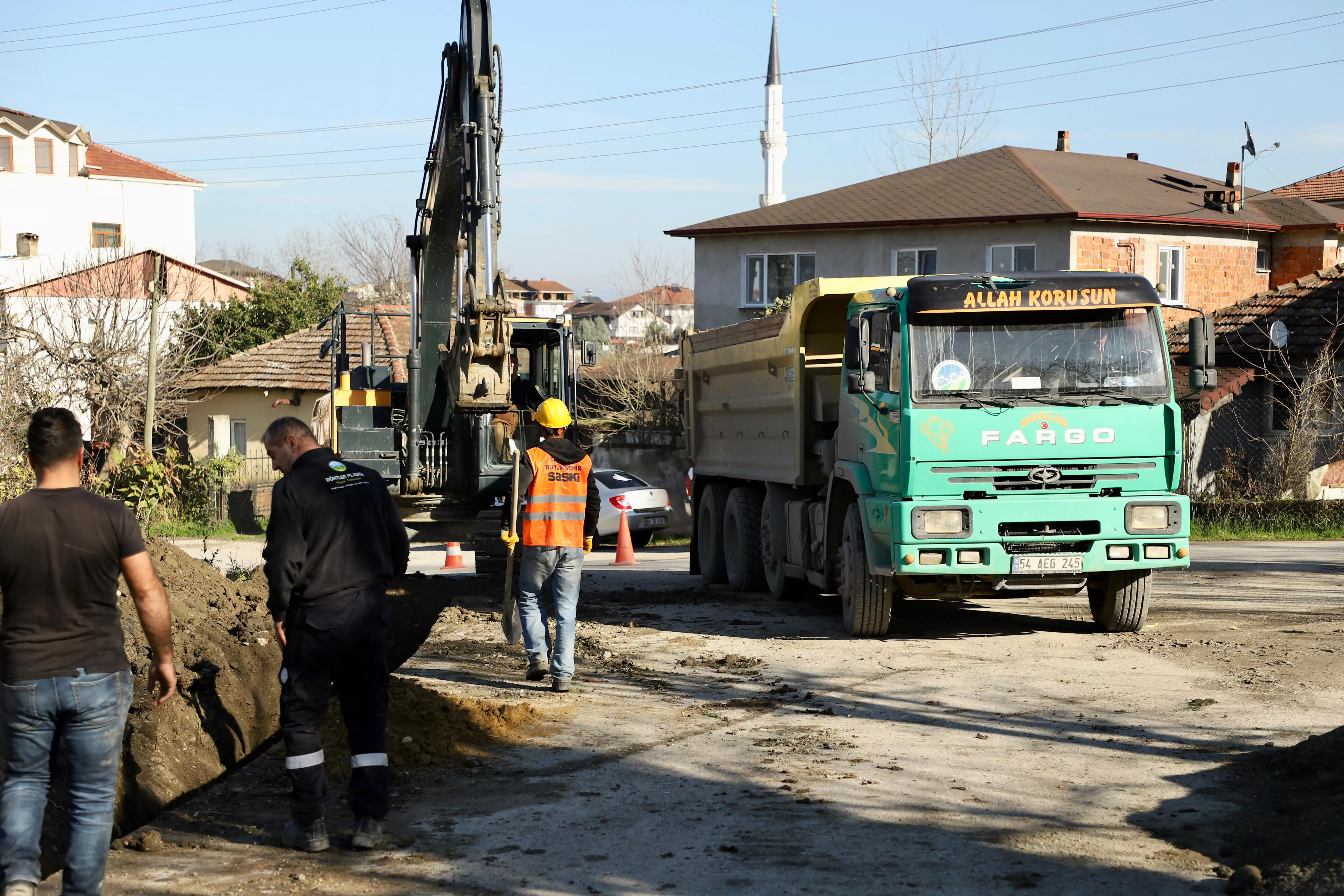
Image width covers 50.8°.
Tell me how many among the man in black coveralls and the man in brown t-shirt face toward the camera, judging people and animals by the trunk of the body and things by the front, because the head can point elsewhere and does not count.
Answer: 0

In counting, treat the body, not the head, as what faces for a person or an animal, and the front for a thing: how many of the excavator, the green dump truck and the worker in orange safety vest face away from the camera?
1

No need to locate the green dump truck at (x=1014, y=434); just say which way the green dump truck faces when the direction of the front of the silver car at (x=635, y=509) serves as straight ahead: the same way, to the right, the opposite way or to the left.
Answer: the opposite way

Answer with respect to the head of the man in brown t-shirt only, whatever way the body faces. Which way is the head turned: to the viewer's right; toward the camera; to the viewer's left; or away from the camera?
away from the camera

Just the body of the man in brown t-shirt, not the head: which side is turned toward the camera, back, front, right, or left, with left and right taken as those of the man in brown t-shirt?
back

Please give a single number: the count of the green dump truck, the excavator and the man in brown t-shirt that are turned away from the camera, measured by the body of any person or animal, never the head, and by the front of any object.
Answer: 1

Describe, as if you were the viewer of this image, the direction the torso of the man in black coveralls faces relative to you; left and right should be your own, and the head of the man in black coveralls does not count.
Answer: facing away from the viewer and to the left of the viewer

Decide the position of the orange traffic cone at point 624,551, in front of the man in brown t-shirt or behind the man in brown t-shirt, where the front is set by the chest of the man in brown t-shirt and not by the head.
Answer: in front

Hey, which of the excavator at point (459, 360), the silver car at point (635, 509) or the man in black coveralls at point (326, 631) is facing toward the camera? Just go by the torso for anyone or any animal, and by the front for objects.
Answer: the excavator

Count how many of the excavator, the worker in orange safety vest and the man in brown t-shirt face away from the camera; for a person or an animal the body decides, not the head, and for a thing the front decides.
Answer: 2

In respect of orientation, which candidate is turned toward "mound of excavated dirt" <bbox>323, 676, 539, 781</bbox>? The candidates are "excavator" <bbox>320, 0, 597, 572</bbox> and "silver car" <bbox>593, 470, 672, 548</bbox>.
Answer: the excavator

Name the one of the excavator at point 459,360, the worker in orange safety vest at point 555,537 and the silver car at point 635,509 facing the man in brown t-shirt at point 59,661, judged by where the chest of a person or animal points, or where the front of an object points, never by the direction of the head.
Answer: the excavator

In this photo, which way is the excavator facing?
toward the camera

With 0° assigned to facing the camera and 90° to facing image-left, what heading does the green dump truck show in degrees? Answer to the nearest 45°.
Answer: approximately 315°

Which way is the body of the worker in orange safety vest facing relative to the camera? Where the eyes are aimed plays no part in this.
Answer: away from the camera
